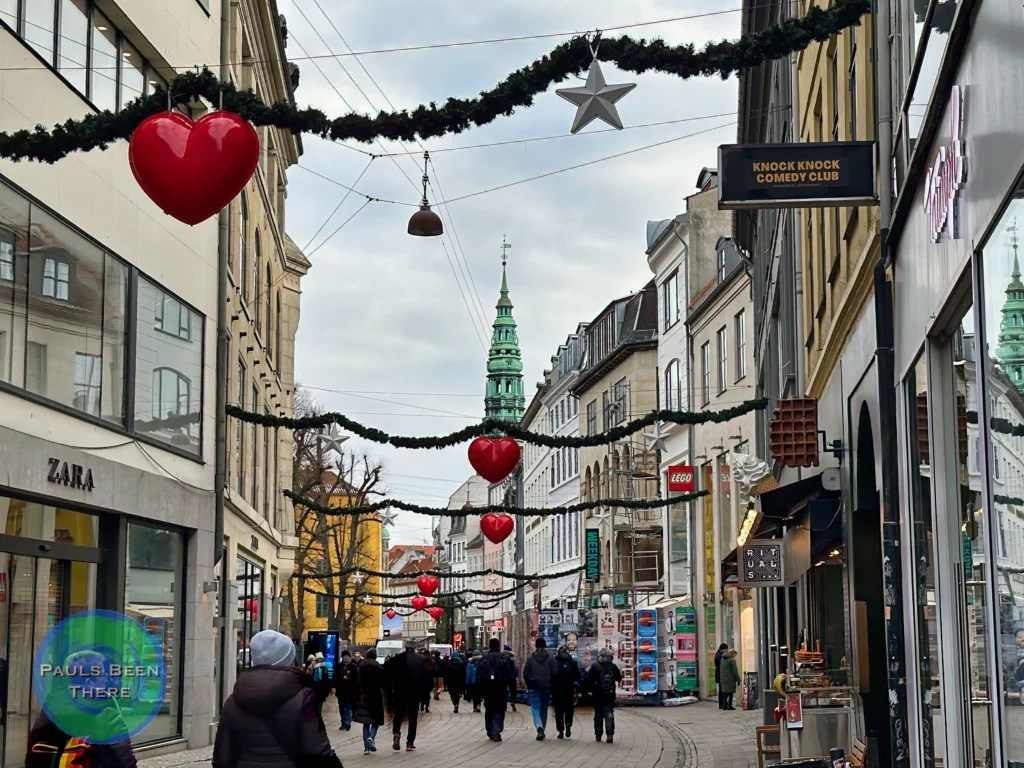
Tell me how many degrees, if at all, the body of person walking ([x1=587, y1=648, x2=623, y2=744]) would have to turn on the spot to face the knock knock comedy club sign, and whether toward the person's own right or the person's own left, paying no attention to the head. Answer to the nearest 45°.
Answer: approximately 180°

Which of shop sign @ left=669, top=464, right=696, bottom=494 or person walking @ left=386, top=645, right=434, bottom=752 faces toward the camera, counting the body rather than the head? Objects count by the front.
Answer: the shop sign

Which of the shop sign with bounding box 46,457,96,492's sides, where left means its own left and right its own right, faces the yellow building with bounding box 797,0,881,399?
front

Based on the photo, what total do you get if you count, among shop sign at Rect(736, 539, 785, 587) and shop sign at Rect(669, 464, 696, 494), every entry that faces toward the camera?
2

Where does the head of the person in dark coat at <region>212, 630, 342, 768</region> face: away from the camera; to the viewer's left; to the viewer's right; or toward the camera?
away from the camera

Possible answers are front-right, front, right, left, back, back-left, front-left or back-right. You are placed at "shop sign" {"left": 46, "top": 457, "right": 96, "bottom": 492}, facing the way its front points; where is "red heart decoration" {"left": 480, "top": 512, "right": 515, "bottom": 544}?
left

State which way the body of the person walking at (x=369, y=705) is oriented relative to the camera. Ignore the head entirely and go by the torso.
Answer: away from the camera

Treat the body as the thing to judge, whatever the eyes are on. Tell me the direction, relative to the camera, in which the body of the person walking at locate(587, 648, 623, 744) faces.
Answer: away from the camera

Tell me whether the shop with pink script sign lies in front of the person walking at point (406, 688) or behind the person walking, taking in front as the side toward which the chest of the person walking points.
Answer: behind

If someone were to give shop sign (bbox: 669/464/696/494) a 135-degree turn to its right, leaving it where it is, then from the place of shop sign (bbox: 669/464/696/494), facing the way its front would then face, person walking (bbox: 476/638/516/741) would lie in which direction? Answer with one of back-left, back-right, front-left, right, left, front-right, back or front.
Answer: back-left

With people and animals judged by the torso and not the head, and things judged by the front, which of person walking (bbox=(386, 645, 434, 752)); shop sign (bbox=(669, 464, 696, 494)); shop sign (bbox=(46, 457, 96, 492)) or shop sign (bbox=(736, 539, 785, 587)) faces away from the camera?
the person walking

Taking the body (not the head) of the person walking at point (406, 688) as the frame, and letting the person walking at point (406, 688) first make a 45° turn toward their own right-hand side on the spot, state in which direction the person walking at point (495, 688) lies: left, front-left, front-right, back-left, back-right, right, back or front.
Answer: front

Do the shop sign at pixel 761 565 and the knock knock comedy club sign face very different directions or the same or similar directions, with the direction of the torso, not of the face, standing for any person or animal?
same or similar directions

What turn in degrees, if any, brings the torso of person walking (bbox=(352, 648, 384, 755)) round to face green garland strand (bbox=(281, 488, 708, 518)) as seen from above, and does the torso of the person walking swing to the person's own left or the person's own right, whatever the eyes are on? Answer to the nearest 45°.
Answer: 0° — they already face it

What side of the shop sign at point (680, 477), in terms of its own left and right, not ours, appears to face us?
front

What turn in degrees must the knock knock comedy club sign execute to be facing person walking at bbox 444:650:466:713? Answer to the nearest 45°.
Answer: approximately 180°

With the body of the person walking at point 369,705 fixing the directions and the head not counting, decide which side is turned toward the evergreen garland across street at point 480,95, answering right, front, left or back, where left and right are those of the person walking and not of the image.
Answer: back

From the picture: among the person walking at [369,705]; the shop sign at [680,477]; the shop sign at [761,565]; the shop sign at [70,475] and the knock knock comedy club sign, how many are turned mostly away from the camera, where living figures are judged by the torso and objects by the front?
1
